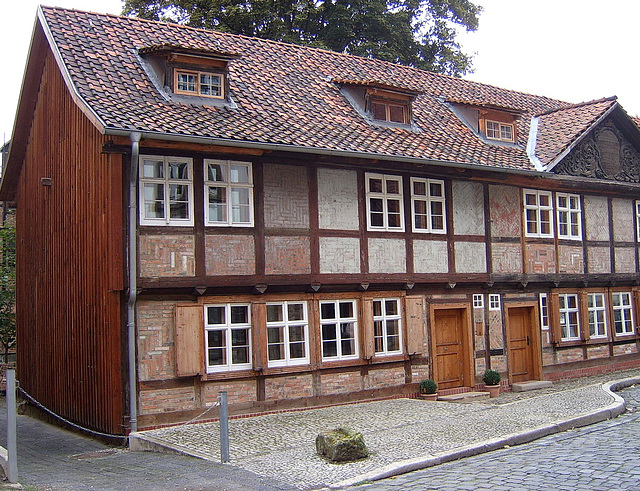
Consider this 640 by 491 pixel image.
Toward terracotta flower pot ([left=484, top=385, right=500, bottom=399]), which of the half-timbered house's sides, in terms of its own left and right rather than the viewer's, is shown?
front

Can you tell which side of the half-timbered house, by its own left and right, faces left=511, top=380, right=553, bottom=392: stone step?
front

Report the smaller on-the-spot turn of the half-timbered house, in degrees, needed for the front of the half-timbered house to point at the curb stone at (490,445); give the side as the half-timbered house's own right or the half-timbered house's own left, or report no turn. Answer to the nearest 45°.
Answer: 0° — it already faces it

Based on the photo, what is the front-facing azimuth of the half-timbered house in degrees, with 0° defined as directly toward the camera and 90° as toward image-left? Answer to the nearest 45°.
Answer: approximately 315°

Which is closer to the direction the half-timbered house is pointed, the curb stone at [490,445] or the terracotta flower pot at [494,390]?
the curb stone
